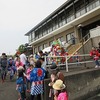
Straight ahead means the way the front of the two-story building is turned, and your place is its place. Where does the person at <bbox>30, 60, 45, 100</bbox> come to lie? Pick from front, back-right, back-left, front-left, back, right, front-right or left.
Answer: front-left

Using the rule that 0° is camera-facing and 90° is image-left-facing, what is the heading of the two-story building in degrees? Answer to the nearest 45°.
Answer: approximately 45°
